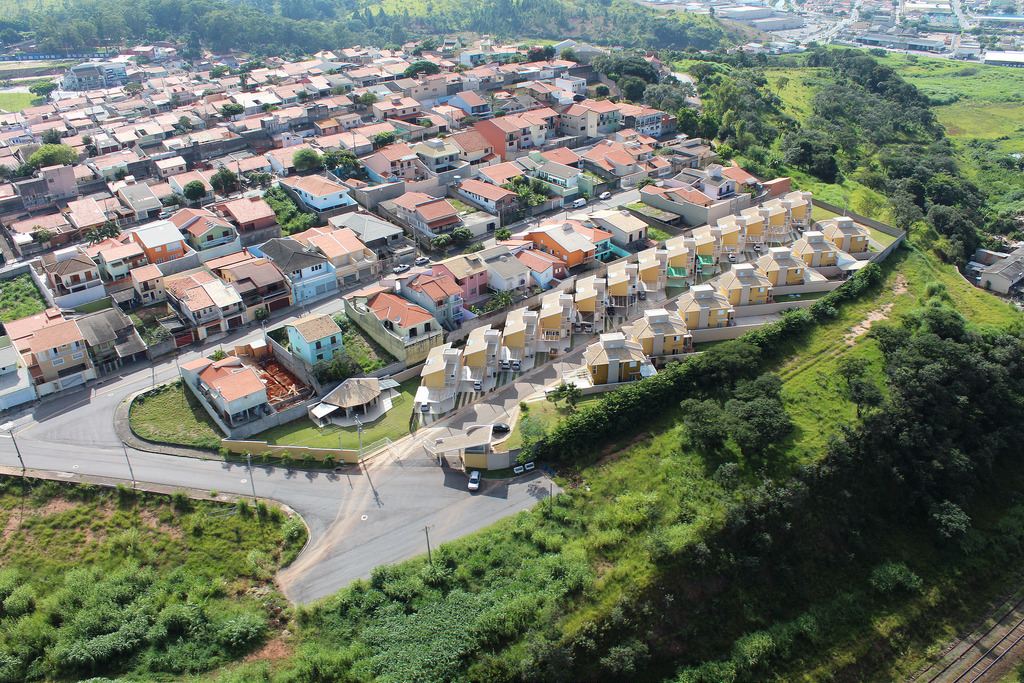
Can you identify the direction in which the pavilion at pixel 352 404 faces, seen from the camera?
facing the viewer and to the right of the viewer

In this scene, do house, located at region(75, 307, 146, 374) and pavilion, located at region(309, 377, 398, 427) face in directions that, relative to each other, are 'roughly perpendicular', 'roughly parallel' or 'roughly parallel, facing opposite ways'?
roughly parallel

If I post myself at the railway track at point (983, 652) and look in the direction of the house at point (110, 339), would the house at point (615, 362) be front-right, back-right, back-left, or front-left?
front-right

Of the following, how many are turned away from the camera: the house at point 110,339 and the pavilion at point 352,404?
0

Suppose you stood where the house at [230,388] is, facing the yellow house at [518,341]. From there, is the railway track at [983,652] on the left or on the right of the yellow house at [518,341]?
right

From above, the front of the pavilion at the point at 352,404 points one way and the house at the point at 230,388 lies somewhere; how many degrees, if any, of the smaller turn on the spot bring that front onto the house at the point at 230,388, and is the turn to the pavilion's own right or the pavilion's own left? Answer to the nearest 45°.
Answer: approximately 135° to the pavilion's own right

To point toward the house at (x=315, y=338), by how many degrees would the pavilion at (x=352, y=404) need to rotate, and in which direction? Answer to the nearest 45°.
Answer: approximately 135° to its left

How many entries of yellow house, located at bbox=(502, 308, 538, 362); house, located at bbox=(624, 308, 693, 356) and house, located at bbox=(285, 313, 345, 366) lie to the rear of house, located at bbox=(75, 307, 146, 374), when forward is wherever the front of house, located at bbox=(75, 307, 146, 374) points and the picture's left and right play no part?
0
